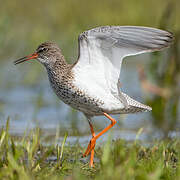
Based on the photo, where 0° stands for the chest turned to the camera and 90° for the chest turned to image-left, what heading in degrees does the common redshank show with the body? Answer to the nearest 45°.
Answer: approximately 90°
